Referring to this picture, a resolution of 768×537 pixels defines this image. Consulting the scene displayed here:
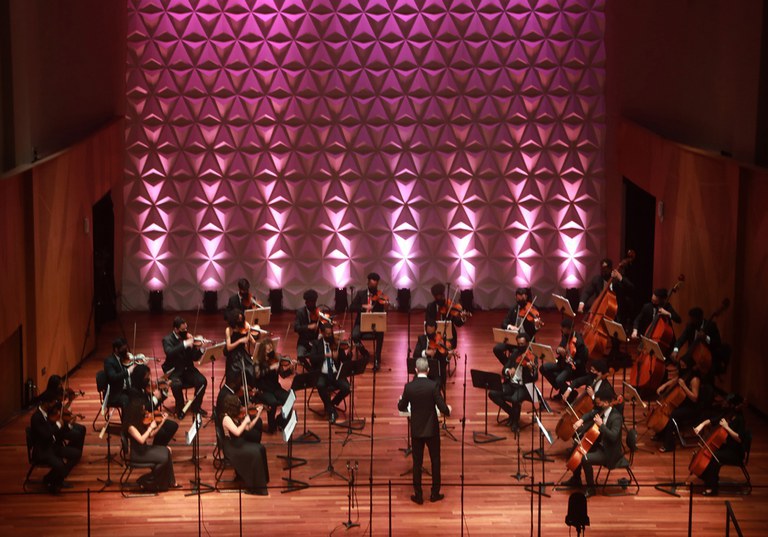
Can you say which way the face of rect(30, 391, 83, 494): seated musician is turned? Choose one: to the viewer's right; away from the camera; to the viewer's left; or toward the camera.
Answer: to the viewer's right

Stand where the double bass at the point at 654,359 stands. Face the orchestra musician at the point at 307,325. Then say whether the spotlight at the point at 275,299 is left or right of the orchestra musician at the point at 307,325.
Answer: right

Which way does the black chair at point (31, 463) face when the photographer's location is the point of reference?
facing to the right of the viewer

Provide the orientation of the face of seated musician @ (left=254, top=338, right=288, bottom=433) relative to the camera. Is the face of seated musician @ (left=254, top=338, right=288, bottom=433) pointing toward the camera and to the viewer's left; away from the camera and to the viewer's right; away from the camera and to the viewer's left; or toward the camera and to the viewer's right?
toward the camera and to the viewer's right

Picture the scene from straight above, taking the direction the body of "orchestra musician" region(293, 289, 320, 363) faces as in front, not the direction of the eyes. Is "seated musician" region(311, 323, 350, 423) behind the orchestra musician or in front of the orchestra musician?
in front

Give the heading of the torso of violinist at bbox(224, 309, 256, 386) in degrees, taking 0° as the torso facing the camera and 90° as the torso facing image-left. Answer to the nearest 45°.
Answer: approximately 315°

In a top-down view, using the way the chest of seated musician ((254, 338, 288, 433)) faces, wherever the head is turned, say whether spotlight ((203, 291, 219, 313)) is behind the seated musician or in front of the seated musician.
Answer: behind

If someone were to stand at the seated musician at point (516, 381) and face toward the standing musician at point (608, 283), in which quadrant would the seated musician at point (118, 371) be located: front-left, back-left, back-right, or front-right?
back-left

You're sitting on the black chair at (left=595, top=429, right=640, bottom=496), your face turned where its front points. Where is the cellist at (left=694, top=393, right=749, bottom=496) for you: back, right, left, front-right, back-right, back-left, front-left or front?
back

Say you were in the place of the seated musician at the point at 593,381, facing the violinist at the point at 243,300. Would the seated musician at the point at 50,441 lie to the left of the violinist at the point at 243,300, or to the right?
left

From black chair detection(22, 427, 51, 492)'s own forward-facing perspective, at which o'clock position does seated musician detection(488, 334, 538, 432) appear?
The seated musician is roughly at 12 o'clock from the black chair.

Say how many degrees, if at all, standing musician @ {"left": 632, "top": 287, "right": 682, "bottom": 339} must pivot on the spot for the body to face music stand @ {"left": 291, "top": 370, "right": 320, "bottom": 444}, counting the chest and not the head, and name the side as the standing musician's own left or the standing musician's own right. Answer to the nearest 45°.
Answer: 0° — they already face it
